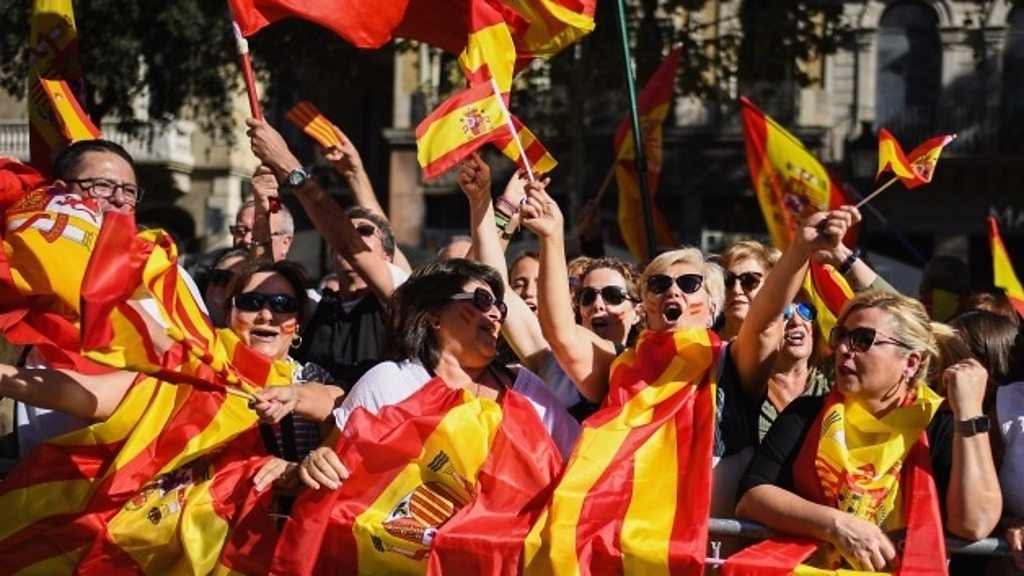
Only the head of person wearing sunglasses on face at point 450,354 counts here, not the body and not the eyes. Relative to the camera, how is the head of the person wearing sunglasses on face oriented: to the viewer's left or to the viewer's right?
to the viewer's right

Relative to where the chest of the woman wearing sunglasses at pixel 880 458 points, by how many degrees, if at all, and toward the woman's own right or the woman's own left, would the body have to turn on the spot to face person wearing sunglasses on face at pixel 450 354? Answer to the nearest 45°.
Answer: approximately 45° to the woman's own right

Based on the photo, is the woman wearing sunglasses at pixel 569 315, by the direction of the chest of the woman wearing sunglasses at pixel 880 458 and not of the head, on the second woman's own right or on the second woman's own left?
on the second woman's own right

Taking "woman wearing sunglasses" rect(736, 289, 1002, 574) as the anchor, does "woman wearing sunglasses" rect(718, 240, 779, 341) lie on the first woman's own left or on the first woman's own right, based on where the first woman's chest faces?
on the first woman's own right

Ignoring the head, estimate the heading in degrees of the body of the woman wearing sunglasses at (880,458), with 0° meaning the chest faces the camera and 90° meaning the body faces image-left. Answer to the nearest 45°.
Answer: approximately 45°

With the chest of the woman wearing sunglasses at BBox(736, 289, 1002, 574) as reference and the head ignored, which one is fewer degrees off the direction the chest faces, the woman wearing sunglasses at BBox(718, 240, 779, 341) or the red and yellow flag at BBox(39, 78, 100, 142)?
the red and yellow flag
